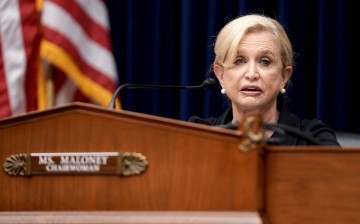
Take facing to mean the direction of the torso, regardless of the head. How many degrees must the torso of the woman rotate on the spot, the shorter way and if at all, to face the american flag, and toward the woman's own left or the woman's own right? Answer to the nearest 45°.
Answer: approximately 135° to the woman's own right

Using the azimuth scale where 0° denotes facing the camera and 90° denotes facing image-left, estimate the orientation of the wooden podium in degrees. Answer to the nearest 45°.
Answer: approximately 0°

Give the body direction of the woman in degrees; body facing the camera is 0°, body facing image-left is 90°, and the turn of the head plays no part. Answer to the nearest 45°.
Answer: approximately 0°
